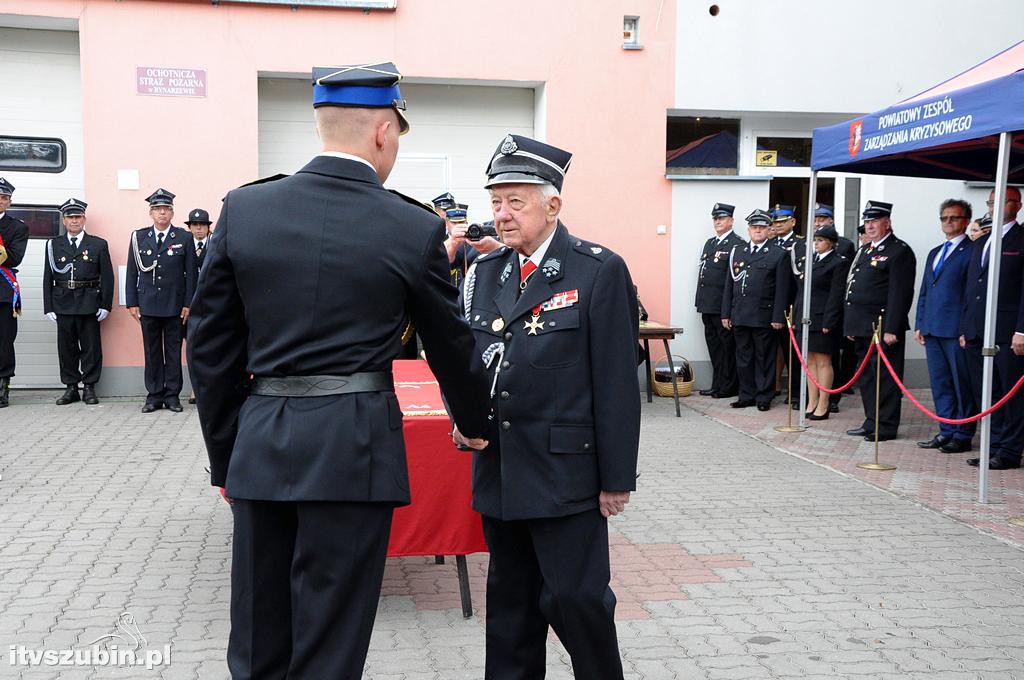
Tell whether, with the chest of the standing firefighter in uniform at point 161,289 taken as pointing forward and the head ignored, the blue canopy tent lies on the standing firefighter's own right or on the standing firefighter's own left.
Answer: on the standing firefighter's own left

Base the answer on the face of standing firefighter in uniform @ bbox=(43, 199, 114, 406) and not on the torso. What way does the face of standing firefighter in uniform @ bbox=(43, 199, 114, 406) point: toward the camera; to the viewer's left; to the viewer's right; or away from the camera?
toward the camera

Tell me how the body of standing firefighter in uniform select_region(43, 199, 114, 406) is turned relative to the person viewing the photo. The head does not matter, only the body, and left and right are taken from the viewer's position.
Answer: facing the viewer

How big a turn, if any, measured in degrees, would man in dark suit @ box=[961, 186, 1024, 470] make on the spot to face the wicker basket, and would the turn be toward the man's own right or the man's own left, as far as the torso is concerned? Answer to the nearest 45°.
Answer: approximately 90° to the man's own right

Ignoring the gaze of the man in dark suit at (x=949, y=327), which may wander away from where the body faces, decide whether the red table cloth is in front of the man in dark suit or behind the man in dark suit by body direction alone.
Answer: in front

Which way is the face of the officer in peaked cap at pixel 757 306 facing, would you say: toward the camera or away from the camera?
toward the camera

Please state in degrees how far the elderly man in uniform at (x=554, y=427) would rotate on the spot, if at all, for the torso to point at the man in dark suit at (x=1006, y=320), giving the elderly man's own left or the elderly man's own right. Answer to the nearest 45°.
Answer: approximately 180°

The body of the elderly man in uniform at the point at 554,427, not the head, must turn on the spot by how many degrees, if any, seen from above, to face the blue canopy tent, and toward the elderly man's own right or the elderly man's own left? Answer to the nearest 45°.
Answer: approximately 180°

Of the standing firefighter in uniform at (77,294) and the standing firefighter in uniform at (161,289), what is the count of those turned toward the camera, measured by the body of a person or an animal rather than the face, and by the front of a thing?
2

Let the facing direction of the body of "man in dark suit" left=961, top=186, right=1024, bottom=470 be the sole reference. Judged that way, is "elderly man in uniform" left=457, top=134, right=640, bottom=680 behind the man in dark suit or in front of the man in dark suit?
in front

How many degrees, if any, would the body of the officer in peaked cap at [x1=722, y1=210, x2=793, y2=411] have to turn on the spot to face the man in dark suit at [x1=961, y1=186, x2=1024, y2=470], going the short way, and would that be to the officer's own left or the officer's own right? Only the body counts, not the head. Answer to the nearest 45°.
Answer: approximately 90° to the officer's own left

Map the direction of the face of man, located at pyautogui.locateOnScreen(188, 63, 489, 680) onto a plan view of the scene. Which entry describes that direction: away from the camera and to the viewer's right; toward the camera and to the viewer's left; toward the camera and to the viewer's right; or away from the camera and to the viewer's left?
away from the camera and to the viewer's right

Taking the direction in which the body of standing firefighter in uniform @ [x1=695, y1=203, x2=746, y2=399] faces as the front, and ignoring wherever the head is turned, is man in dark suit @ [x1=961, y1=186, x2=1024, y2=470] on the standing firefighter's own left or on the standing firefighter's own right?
on the standing firefighter's own left

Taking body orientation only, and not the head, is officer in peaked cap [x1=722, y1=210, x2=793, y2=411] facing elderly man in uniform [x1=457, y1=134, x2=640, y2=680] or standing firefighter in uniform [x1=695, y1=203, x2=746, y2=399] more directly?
the elderly man in uniform
